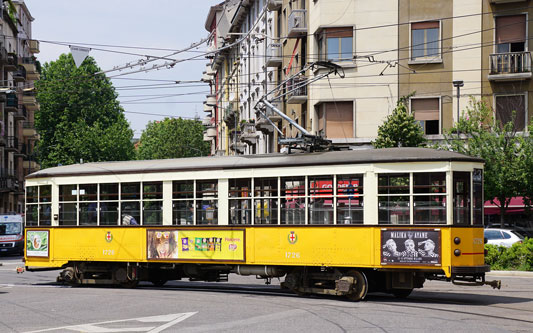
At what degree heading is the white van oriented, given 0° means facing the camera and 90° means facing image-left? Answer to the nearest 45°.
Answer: approximately 0°

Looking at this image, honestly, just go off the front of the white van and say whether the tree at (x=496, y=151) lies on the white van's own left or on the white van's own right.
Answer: on the white van's own left
